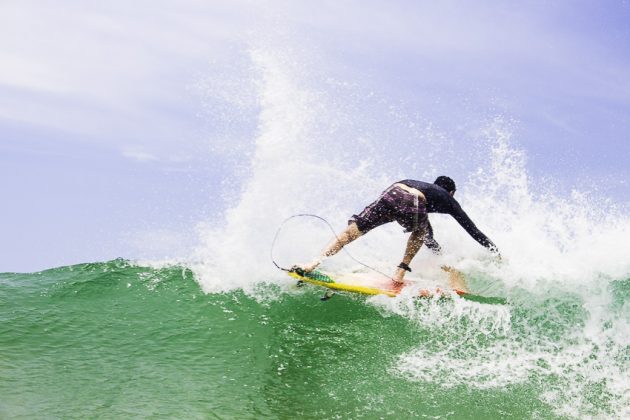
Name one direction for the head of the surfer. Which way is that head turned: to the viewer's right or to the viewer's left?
to the viewer's right

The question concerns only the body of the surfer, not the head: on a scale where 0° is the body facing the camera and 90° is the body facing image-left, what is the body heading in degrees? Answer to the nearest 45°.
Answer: approximately 225°
